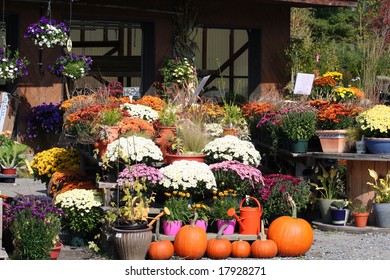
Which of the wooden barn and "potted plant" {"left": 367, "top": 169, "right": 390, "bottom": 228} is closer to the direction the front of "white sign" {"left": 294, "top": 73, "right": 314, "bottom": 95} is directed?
the potted plant

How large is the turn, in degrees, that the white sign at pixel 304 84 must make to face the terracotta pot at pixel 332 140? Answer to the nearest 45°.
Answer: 0° — it already faces it

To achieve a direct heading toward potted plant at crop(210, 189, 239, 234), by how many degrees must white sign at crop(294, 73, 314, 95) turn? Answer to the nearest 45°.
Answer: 0° — it already faces it

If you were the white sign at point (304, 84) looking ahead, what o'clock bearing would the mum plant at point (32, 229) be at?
The mum plant is roughly at 1 o'clock from the white sign.

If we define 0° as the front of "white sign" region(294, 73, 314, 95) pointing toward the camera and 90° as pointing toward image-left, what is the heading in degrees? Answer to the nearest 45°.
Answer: approximately 0°

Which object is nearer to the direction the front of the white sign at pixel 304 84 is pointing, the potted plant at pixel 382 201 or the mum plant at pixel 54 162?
the potted plant

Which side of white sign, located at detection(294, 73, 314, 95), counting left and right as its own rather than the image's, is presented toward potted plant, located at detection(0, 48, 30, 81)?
right
